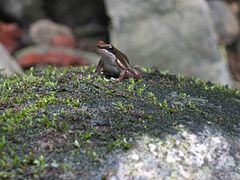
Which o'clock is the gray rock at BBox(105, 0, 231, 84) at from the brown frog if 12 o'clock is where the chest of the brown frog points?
The gray rock is roughly at 5 o'clock from the brown frog.

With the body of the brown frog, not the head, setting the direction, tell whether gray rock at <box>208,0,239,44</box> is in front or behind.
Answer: behind

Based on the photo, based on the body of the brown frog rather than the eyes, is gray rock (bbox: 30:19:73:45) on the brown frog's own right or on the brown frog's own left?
on the brown frog's own right

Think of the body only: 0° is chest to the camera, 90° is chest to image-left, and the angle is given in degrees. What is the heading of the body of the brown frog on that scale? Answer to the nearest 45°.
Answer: approximately 45°

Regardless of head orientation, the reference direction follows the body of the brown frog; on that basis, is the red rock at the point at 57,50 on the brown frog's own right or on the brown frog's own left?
on the brown frog's own right
